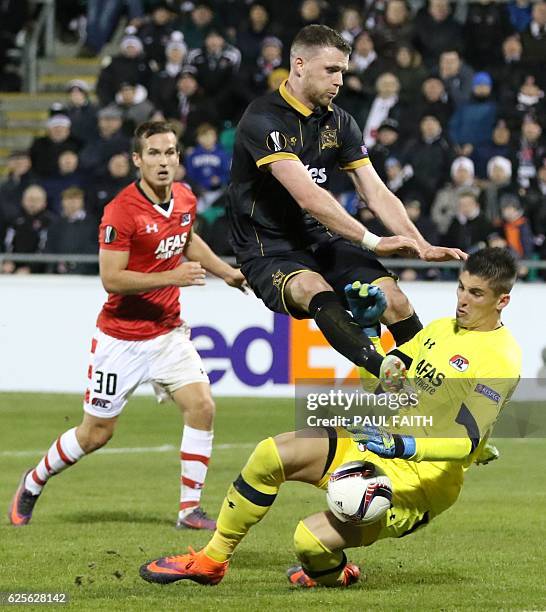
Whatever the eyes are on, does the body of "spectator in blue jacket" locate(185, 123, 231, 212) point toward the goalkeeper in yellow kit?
yes

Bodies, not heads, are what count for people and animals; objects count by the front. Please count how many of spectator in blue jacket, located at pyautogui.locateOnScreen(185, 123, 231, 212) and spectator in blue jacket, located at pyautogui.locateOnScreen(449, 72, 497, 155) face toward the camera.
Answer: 2

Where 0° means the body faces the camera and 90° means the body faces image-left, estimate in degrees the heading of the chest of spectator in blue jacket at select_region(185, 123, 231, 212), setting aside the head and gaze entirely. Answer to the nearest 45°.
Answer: approximately 0°

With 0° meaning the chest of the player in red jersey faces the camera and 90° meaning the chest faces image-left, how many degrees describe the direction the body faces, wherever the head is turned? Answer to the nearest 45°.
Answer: approximately 315°

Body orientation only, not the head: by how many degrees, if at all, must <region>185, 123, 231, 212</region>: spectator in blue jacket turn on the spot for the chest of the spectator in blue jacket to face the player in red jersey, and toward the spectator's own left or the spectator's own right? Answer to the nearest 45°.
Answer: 0° — they already face them

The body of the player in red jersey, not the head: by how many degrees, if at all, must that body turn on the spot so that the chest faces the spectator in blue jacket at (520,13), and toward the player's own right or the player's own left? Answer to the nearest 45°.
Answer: approximately 90° to the player's own left

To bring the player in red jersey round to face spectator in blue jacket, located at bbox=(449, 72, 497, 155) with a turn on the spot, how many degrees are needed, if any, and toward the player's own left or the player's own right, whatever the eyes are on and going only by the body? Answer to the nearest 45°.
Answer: approximately 90° to the player's own left

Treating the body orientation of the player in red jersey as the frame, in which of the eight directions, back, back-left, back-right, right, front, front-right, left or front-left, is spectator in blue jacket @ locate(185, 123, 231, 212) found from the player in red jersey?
back-left

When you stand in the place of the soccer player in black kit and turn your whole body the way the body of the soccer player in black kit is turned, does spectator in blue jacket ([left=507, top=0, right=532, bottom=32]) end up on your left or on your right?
on your left

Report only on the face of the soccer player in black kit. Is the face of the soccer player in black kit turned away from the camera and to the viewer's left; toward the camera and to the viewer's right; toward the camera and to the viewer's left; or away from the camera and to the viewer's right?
toward the camera and to the viewer's right

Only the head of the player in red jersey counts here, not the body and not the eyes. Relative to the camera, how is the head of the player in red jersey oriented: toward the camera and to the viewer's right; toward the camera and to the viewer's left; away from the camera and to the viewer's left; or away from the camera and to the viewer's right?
toward the camera and to the viewer's right
